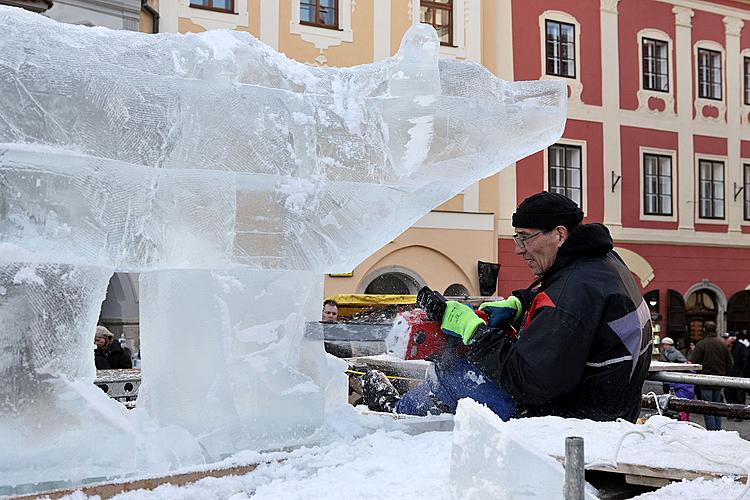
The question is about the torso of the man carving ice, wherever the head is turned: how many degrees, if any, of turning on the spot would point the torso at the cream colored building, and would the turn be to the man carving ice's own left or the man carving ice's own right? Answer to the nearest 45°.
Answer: approximately 90° to the man carving ice's own right

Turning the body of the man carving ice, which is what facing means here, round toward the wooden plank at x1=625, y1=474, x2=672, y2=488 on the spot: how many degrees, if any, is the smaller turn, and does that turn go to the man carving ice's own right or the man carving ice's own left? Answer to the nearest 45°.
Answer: approximately 90° to the man carving ice's own left

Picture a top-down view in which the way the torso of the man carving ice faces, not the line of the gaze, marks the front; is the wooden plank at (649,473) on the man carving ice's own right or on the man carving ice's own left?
on the man carving ice's own left

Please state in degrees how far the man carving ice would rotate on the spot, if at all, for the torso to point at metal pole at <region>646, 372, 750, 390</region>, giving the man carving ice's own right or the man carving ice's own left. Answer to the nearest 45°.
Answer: approximately 135° to the man carving ice's own right

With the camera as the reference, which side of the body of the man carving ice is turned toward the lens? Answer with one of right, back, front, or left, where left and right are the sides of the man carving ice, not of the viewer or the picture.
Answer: left

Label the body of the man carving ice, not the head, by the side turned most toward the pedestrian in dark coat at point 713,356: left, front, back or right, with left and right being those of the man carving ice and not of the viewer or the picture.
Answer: right

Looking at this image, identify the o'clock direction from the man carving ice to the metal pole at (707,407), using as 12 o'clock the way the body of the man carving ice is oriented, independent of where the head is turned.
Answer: The metal pole is roughly at 4 o'clock from the man carving ice.

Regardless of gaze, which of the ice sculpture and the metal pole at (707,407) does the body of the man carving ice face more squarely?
the ice sculpture

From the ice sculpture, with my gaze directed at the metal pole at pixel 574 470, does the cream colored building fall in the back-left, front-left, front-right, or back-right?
back-left

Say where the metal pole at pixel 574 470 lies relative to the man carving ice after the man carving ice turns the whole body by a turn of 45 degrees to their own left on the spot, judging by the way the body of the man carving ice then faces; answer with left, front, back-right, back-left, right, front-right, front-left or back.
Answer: front-left

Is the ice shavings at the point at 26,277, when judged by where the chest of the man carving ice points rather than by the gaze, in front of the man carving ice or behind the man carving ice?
in front

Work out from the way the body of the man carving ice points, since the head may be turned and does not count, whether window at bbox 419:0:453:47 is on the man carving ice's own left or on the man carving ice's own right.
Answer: on the man carving ice's own right

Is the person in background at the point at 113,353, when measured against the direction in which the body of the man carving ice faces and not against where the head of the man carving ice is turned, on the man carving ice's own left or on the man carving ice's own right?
on the man carving ice's own right

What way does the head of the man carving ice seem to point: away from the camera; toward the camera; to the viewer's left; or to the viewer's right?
to the viewer's left

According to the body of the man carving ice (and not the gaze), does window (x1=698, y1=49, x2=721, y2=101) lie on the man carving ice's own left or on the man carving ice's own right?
on the man carving ice's own right
